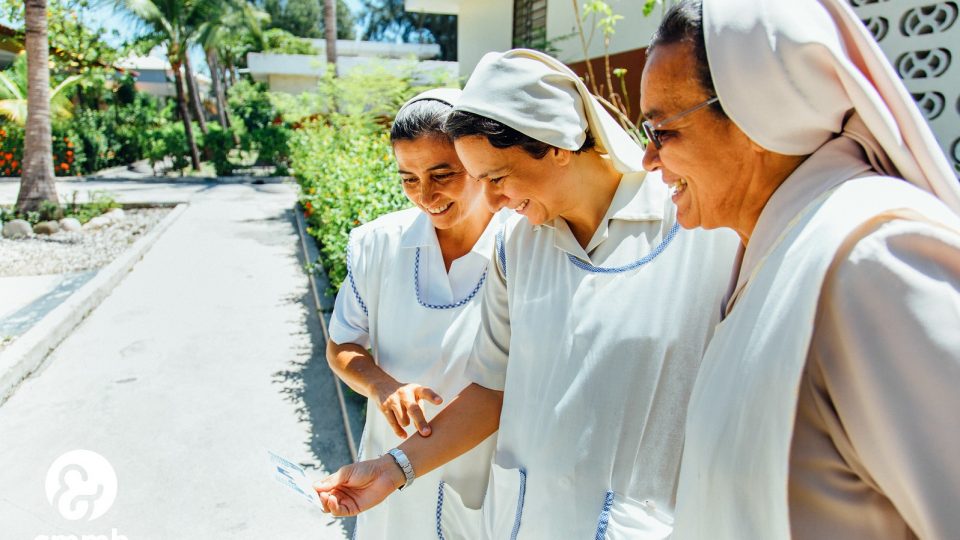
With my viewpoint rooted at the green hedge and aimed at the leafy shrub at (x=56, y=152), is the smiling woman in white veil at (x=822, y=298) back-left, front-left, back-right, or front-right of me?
back-left

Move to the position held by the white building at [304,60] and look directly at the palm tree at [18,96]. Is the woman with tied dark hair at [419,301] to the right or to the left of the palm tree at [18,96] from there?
left

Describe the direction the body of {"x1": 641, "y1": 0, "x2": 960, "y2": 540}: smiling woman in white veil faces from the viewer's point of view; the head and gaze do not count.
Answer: to the viewer's left

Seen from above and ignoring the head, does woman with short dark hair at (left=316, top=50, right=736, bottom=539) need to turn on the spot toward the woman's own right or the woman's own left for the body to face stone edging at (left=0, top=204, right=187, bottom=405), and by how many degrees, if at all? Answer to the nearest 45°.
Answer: approximately 90° to the woman's own right

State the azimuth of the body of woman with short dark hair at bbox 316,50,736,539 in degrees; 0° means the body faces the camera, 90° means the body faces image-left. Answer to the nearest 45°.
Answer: approximately 45°
